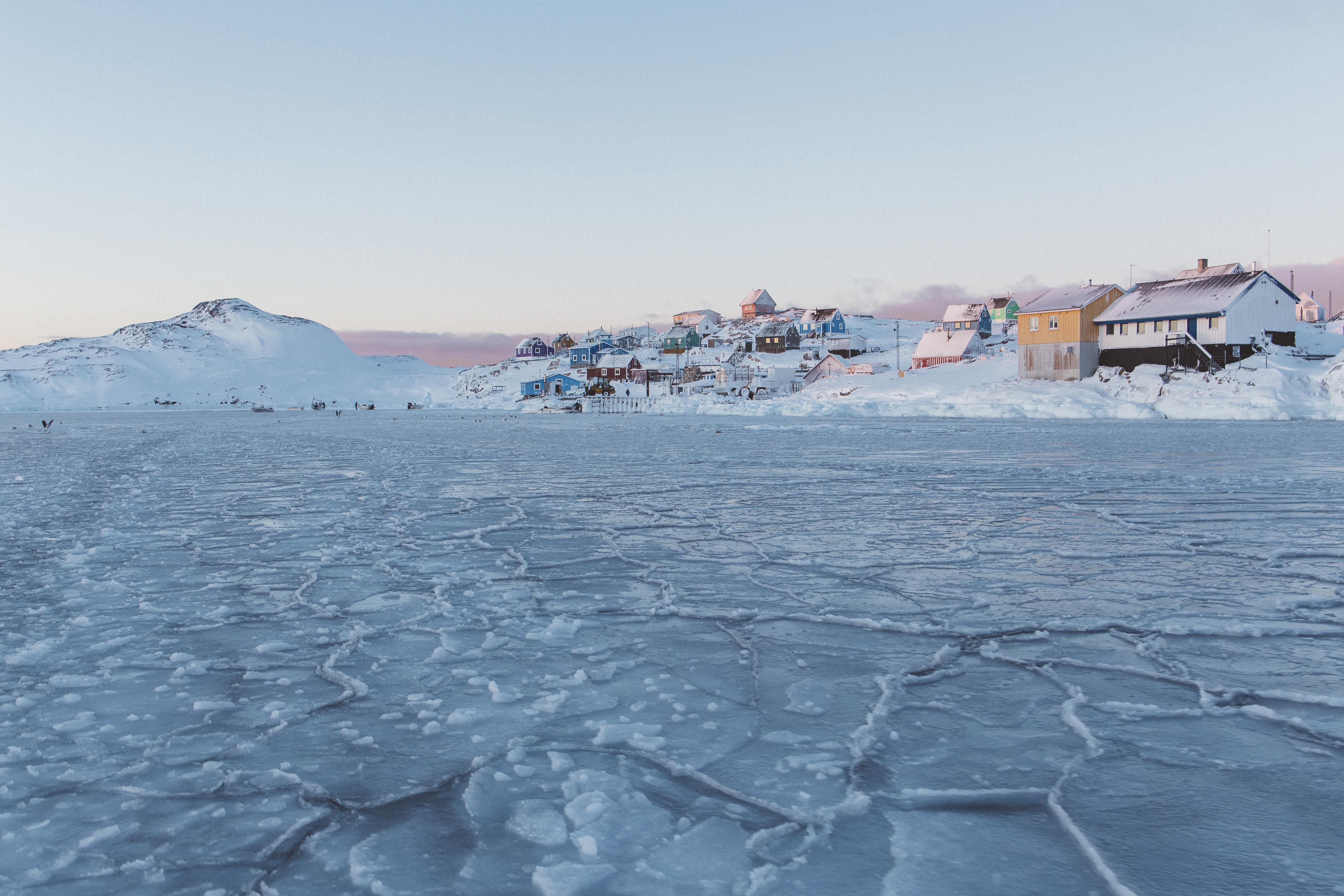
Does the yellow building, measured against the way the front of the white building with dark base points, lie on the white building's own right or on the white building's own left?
on the white building's own right

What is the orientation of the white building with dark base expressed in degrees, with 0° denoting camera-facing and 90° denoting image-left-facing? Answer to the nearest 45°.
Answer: approximately 45°
